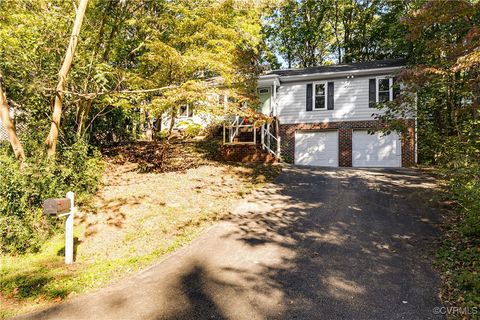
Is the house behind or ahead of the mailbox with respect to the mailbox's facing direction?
behind

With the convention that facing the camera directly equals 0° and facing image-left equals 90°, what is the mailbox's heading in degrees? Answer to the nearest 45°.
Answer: approximately 45°
